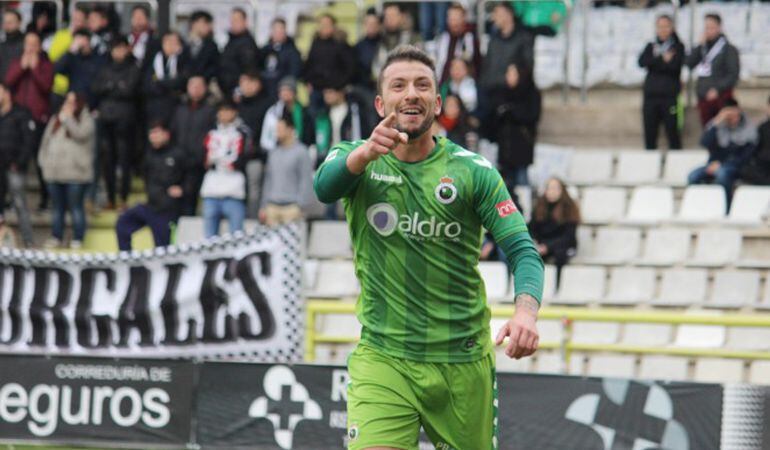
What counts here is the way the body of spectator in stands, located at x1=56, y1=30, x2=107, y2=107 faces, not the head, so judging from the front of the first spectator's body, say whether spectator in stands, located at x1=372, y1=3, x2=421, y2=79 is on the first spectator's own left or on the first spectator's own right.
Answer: on the first spectator's own left

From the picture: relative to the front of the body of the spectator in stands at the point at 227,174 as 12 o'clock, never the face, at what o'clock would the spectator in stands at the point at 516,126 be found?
the spectator in stands at the point at 516,126 is roughly at 9 o'clock from the spectator in stands at the point at 227,174.

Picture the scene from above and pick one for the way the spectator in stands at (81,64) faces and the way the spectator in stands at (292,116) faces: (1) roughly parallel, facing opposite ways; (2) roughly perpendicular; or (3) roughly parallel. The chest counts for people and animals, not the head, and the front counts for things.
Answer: roughly parallel

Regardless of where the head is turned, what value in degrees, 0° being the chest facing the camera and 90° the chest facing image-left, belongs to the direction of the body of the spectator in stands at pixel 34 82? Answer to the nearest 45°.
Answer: approximately 0°

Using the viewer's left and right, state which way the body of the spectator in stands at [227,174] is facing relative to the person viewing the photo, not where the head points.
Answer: facing the viewer

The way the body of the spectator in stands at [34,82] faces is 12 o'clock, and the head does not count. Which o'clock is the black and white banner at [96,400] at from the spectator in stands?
The black and white banner is roughly at 12 o'clock from the spectator in stands.

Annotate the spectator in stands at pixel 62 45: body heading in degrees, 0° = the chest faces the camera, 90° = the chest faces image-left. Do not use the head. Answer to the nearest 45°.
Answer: approximately 315°

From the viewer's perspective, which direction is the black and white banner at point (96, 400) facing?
toward the camera

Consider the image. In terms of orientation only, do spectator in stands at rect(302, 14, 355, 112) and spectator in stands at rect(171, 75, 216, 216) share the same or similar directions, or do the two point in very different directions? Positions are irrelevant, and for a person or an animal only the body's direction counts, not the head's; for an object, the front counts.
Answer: same or similar directions

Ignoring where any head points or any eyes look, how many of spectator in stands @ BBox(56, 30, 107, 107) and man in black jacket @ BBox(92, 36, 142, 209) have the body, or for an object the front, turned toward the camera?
2
